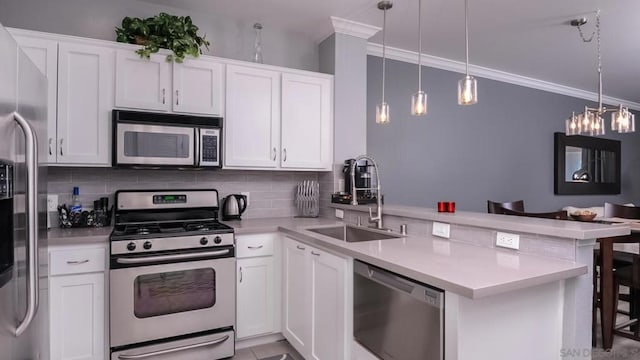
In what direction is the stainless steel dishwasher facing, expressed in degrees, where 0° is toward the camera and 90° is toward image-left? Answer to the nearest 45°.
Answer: approximately 45°

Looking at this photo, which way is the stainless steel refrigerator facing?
to the viewer's right

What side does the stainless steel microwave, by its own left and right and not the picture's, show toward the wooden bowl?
left
